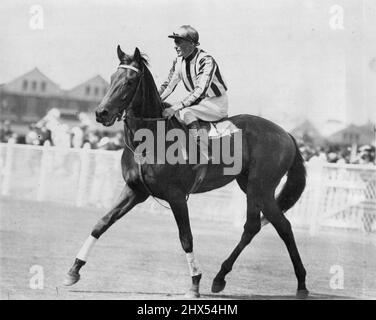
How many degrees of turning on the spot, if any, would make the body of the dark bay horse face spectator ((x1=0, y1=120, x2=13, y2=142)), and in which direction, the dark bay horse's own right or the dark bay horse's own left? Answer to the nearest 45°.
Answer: approximately 45° to the dark bay horse's own right

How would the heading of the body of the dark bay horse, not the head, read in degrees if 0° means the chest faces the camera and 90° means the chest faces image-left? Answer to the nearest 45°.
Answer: approximately 90°

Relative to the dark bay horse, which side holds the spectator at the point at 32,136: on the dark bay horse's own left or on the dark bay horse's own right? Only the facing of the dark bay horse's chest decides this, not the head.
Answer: on the dark bay horse's own right

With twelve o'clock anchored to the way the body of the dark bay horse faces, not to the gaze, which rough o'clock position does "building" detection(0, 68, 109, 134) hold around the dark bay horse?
The building is roughly at 2 o'clock from the dark bay horse.

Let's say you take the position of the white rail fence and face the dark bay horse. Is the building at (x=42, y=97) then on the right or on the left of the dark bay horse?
right

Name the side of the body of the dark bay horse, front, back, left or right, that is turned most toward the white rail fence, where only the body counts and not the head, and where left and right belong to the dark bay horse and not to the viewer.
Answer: right

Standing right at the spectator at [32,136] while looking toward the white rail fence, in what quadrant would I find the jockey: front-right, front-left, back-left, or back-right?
front-right
